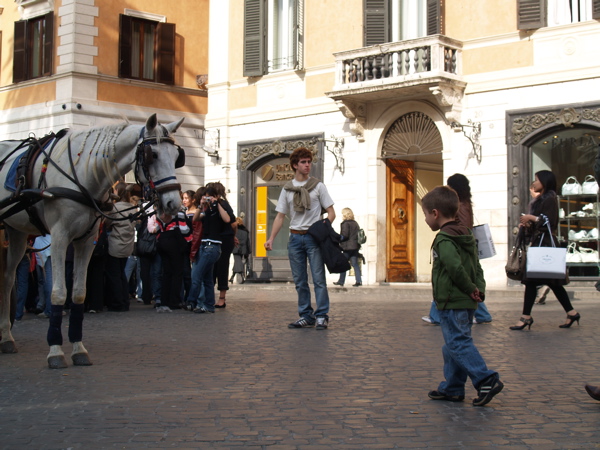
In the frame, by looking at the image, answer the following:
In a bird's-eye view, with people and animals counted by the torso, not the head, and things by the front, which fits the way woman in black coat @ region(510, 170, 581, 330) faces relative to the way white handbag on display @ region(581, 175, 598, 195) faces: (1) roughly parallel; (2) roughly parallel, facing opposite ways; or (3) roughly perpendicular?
roughly perpendicular

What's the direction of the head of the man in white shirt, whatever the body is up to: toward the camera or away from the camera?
toward the camera

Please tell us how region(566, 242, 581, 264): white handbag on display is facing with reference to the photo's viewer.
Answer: facing the viewer

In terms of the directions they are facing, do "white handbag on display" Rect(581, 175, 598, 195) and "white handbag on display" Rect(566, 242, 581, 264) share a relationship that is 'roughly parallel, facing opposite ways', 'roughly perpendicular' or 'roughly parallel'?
roughly parallel

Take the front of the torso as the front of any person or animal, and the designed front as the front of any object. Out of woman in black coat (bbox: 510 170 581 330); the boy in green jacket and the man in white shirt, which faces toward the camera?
the man in white shirt

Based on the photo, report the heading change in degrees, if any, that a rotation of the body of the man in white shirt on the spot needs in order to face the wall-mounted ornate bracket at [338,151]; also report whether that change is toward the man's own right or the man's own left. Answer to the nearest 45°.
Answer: approximately 180°

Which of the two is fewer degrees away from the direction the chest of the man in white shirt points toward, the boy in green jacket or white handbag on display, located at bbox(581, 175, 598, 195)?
the boy in green jacket

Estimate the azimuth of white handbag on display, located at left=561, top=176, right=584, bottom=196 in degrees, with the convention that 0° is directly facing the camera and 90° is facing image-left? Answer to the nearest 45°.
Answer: approximately 0°

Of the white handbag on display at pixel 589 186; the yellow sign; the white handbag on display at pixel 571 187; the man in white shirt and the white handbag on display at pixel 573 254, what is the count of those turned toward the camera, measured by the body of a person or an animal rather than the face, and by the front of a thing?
5

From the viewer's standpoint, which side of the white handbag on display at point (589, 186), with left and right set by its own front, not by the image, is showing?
front

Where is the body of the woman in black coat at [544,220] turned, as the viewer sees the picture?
to the viewer's left

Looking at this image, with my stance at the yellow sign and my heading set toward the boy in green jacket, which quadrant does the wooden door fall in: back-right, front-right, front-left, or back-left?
front-left

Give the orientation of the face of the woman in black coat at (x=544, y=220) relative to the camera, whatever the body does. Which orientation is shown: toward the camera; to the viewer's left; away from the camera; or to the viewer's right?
to the viewer's left

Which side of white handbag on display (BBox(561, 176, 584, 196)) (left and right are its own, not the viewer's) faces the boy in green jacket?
front
